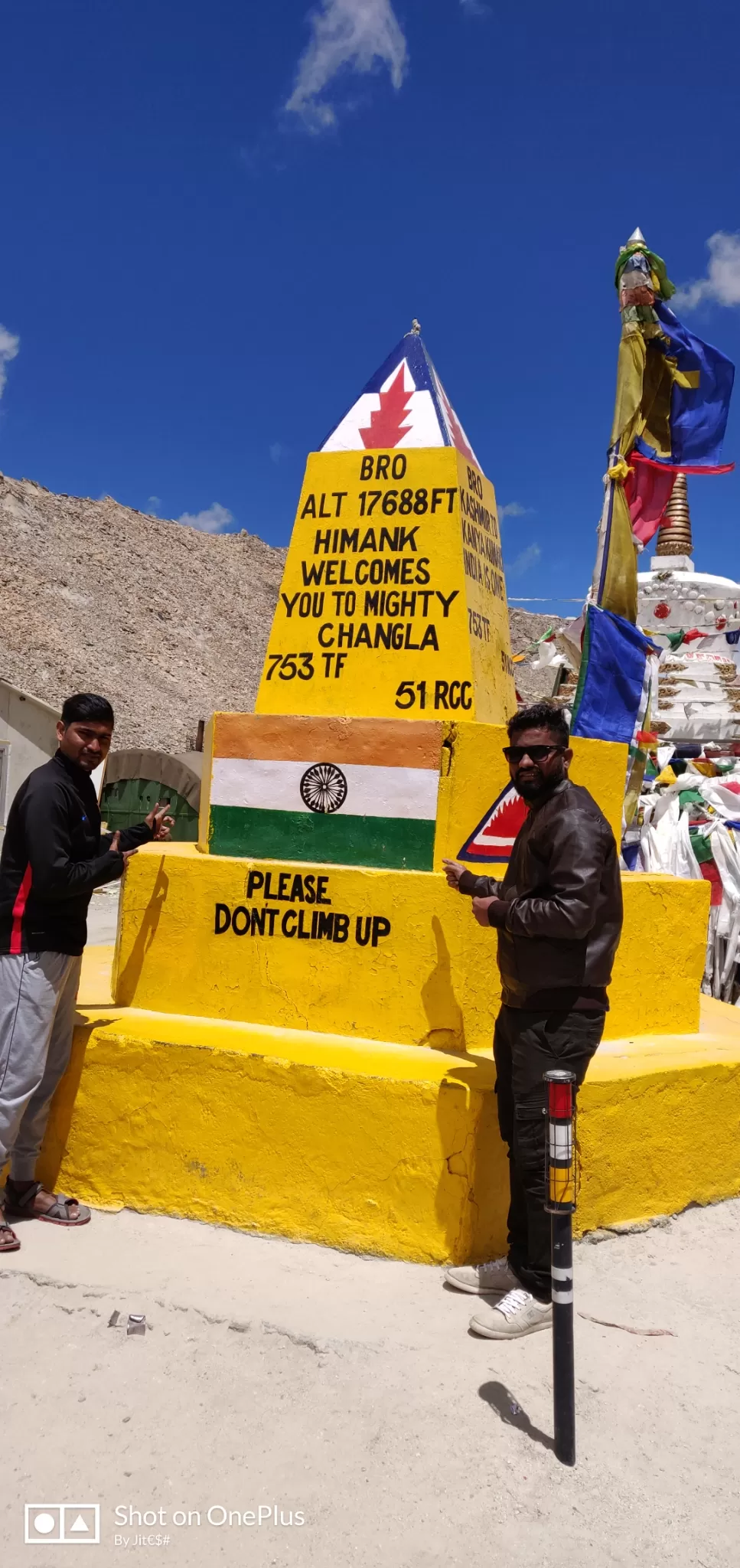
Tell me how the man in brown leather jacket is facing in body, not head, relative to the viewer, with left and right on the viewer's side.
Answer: facing to the left of the viewer

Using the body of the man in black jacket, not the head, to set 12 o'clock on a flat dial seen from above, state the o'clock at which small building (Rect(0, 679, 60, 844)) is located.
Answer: The small building is roughly at 9 o'clock from the man in black jacket.

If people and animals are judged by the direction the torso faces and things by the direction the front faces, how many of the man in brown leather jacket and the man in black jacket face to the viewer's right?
1

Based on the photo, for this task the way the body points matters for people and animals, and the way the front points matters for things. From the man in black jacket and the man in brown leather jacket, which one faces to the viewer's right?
the man in black jacket

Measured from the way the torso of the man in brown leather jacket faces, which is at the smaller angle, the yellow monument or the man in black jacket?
the man in black jacket

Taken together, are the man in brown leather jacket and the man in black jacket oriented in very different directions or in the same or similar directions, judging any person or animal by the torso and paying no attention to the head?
very different directions

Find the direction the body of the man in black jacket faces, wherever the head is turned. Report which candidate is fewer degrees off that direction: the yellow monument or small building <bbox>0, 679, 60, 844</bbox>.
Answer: the yellow monument
